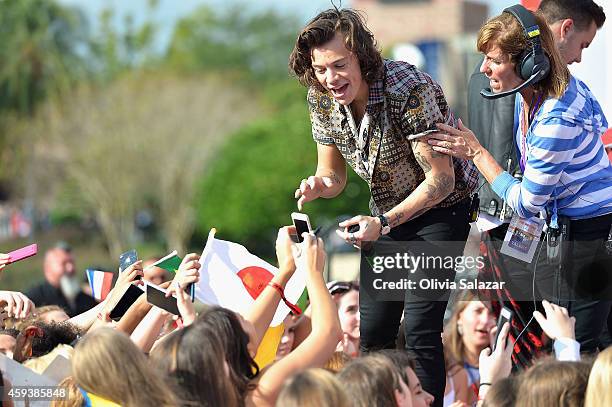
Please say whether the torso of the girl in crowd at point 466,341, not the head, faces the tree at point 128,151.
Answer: no

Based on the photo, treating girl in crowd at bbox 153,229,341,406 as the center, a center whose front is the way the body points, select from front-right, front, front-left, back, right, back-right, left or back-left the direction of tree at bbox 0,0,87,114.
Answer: front-left

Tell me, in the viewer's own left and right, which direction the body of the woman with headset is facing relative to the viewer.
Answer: facing to the left of the viewer

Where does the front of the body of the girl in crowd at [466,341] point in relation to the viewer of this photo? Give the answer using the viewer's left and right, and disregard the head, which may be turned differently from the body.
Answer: facing the viewer and to the right of the viewer

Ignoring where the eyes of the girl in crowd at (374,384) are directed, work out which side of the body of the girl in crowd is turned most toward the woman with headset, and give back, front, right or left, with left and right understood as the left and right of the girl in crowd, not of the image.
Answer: front

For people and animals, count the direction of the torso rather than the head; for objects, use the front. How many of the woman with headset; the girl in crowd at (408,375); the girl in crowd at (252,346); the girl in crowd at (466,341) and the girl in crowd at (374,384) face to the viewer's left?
1

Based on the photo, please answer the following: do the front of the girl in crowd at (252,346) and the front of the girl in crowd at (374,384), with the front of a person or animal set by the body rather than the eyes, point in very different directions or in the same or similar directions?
same or similar directions

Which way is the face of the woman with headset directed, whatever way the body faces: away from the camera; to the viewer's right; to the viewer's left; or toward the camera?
to the viewer's left

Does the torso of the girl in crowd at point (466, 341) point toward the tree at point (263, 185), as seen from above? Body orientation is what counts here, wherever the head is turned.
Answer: no

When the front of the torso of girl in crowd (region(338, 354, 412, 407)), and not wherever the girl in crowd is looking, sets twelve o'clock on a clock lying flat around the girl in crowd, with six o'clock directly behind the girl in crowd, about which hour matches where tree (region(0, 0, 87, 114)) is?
The tree is roughly at 10 o'clock from the girl in crowd.

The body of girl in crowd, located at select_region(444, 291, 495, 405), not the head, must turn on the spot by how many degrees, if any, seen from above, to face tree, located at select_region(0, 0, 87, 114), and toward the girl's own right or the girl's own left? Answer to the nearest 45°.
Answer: approximately 180°
